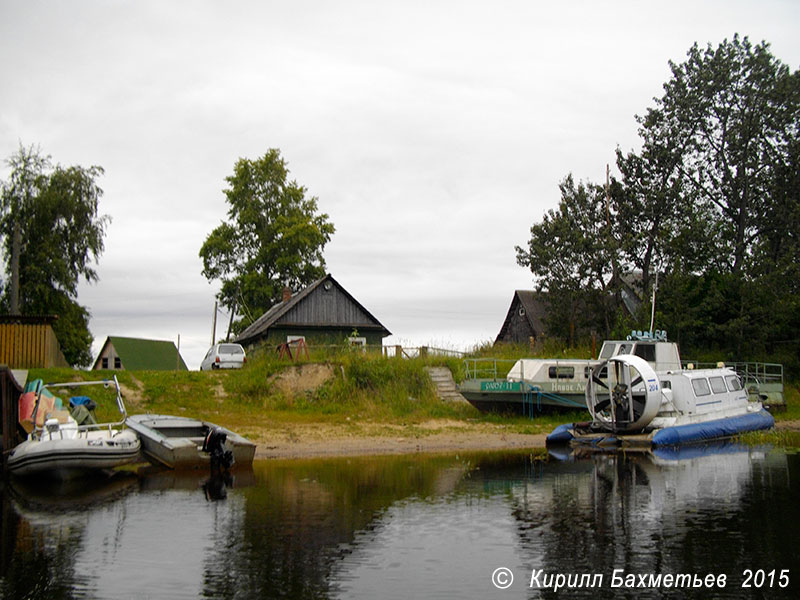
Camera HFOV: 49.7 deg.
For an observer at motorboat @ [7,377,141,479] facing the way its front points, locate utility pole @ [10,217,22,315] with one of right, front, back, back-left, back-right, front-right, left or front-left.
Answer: back-right

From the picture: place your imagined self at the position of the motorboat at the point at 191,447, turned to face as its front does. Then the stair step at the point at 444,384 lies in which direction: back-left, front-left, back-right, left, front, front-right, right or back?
right

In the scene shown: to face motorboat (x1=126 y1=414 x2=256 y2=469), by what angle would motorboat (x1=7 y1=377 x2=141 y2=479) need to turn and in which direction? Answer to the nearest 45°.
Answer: approximately 135° to its left

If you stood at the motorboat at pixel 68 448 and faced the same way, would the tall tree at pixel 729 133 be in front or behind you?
behind

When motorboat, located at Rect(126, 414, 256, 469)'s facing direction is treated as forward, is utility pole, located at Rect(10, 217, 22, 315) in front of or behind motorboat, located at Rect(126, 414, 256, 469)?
in front

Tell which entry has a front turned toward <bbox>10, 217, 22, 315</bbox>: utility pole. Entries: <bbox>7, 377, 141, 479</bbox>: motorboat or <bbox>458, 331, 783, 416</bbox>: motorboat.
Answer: <bbox>458, 331, 783, 416</bbox>: motorboat

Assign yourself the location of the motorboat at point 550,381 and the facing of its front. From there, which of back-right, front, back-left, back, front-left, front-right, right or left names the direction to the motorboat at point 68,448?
front-left

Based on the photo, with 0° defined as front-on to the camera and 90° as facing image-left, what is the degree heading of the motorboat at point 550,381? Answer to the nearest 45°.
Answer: approximately 90°

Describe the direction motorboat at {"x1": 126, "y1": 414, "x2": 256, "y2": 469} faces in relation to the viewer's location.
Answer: facing away from the viewer and to the left of the viewer

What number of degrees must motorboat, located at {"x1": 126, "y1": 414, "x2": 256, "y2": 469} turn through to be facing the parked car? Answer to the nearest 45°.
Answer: approximately 45° to its right

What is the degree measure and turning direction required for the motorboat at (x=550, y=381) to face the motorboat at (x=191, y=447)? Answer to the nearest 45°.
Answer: approximately 45° to its left

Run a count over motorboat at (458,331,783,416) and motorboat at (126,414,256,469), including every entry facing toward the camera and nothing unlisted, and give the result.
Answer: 0
